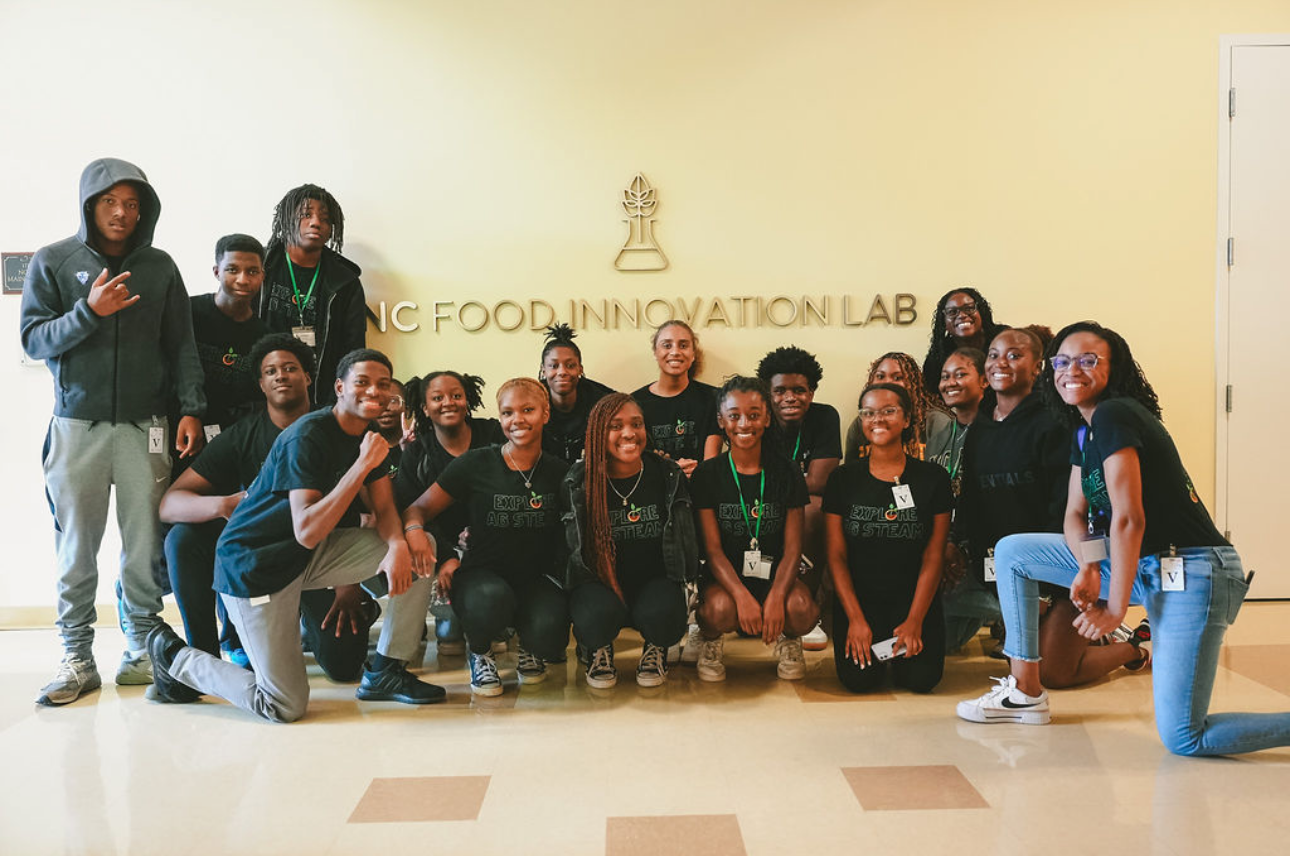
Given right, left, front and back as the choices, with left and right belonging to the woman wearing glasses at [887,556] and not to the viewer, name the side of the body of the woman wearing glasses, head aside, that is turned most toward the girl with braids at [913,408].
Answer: back

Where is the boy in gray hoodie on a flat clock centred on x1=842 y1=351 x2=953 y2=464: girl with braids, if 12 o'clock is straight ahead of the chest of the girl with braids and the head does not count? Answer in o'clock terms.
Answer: The boy in gray hoodie is roughly at 2 o'clock from the girl with braids.

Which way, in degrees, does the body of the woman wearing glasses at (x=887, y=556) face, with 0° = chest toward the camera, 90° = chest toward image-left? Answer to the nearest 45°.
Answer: approximately 0°

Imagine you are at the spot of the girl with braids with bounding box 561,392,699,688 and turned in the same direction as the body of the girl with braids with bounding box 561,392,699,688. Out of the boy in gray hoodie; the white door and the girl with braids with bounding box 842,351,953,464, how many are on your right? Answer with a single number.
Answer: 1

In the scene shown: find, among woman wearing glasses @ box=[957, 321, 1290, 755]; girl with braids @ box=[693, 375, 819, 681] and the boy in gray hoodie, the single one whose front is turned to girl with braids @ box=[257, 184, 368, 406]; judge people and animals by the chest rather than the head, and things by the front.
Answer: the woman wearing glasses

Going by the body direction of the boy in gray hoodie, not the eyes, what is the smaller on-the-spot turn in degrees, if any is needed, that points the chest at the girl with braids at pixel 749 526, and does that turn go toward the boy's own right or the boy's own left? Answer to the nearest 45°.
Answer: approximately 45° to the boy's own left

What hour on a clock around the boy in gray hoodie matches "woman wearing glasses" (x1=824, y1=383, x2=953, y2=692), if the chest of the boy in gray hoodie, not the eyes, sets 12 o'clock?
The woman wearing glasses is roughly at 10 o'clock from the boy in gray hoodie.

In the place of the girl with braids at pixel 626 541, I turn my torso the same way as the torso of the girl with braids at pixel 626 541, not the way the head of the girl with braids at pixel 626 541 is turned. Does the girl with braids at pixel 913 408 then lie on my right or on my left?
on my left

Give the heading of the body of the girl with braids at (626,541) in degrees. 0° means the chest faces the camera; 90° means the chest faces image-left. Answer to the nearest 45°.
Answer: approximately 0°
